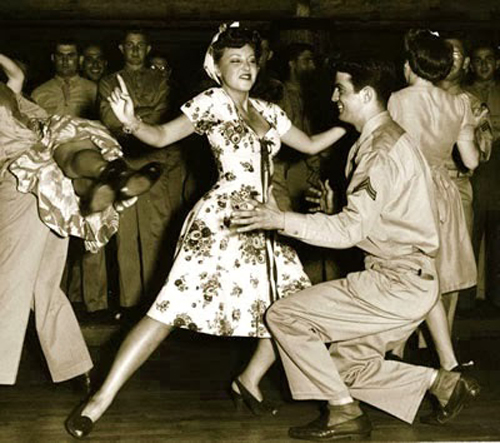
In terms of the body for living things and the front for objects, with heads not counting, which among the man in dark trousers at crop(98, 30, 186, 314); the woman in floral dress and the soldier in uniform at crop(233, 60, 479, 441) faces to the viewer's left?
the soldier in uniform

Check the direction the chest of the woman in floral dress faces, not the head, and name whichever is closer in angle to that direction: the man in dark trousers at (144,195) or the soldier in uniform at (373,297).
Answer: the soldier in uniform

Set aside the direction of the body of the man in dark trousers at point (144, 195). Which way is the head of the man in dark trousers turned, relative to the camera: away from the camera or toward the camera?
toward the camera

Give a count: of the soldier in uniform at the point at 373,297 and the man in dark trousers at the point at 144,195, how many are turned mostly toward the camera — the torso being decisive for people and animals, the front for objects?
1

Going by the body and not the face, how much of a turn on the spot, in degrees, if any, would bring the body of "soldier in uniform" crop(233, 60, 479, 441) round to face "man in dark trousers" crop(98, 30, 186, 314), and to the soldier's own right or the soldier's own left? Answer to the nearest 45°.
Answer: approximately 45° to the soldier's own right

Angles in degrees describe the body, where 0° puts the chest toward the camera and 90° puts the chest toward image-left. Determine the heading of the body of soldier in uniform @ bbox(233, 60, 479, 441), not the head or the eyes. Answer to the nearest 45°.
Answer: approximately 90°

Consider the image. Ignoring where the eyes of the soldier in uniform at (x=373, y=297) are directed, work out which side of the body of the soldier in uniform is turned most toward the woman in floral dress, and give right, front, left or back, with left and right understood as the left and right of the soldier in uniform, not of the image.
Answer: front

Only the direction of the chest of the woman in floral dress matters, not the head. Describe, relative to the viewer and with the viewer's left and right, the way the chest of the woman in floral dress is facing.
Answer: facing the viewer and to the right of the viewer

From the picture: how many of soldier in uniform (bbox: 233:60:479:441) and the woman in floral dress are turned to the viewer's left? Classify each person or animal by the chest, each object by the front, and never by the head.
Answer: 1

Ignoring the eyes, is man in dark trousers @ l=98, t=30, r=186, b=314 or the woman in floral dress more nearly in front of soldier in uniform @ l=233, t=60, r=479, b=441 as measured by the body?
the woman in floral dress

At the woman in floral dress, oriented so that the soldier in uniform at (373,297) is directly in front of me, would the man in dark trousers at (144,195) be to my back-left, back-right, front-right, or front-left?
back-left

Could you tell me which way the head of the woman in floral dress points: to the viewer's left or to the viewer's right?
to the viewer's right

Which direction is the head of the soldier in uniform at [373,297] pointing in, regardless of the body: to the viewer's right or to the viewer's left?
to the viewer's left

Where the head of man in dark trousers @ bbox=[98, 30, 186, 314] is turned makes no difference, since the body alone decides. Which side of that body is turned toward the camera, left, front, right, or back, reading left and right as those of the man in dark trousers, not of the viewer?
front

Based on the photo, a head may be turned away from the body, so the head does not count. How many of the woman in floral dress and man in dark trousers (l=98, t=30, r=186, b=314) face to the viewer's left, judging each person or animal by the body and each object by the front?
0

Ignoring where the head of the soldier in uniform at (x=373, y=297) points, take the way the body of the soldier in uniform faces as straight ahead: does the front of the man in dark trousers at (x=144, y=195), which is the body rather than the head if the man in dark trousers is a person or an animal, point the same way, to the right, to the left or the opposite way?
to the left

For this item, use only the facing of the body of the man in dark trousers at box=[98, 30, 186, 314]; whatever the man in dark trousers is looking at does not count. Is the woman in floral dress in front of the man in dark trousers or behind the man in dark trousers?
in front

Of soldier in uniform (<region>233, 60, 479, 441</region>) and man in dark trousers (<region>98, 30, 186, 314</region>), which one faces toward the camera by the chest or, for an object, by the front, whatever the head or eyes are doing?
the man in dark trousers
